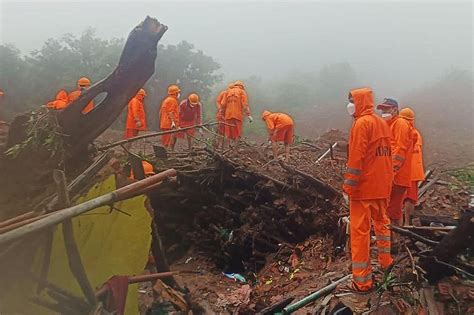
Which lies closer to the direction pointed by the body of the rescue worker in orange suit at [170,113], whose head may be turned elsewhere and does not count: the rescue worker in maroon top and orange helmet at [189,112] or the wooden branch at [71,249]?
the rescue worker in maroon top and orange helmet

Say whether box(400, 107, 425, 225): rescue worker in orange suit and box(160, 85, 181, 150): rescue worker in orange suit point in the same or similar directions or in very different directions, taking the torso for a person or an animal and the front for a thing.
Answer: very different directions

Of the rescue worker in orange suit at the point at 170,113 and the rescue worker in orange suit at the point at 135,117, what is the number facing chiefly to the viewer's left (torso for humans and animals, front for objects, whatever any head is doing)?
0

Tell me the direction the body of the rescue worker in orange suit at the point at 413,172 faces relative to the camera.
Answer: to the viewer's left

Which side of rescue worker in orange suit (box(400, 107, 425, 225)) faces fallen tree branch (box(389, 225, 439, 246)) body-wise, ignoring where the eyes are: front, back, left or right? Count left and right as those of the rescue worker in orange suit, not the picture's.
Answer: left

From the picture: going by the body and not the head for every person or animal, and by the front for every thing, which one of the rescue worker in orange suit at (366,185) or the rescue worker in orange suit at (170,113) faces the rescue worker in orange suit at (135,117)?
the rescue worker in orange suit at (366,185)

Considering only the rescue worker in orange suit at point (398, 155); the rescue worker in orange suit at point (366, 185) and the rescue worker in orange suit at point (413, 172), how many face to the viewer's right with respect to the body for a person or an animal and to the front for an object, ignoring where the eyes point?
0

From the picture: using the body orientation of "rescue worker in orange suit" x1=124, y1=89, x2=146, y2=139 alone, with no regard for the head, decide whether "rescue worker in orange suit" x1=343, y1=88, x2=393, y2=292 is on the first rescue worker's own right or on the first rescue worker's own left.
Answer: on the first rescue worker's own right

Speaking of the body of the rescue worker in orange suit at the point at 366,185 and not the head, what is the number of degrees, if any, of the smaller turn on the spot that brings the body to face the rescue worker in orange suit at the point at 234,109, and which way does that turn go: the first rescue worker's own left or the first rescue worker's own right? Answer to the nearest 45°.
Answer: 0° — they already face them

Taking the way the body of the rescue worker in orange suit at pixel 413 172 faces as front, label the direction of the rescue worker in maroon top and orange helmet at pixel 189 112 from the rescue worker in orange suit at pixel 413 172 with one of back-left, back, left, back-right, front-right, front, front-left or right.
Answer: front-right

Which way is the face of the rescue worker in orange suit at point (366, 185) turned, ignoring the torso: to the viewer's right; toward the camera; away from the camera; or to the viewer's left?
to the viewer's left
